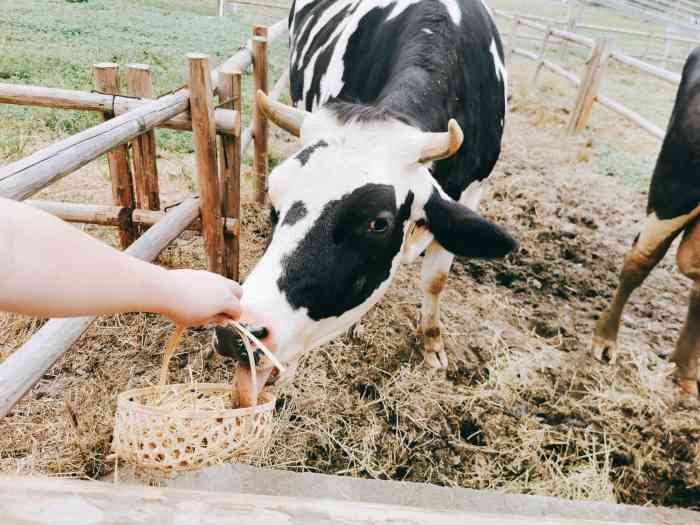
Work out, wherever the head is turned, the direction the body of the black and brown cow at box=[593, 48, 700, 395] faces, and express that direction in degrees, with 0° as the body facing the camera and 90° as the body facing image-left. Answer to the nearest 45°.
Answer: approximately 270°

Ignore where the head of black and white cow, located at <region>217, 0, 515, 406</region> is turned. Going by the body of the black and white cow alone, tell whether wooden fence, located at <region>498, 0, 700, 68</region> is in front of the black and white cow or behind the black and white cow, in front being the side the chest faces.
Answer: behind

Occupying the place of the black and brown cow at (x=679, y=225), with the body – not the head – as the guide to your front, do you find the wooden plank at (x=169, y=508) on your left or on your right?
on your right

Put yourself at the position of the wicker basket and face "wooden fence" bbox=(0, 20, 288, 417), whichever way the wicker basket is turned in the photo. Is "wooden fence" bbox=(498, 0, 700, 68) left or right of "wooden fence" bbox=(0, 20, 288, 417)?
right

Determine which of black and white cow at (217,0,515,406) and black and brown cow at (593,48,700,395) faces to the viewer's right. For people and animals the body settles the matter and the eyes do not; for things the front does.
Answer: black and brown cow at (593,48,700,395)

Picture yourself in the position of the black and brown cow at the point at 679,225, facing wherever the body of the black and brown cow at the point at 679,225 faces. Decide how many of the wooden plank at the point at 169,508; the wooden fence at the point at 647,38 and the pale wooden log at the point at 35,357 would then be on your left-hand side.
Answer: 1

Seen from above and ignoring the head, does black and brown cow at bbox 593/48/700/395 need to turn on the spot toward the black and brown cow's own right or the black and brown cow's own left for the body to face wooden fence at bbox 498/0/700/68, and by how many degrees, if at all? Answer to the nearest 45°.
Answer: approximately 90° to the black and brown cow's own left

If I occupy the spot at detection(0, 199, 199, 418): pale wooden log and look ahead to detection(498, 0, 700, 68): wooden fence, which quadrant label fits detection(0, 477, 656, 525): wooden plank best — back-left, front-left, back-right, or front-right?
back-right

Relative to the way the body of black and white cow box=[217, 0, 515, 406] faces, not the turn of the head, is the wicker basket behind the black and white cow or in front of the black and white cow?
in front

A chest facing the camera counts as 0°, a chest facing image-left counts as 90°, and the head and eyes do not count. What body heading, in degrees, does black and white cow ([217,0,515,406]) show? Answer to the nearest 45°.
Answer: approximately 45°

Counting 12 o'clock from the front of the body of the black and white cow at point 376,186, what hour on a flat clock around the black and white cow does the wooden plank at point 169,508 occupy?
The wooden plank is roughly at 11 o'clock from the black and white cow.

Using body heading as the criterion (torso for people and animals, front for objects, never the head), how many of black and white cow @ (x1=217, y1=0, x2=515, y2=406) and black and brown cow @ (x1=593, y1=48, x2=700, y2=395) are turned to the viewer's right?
1
